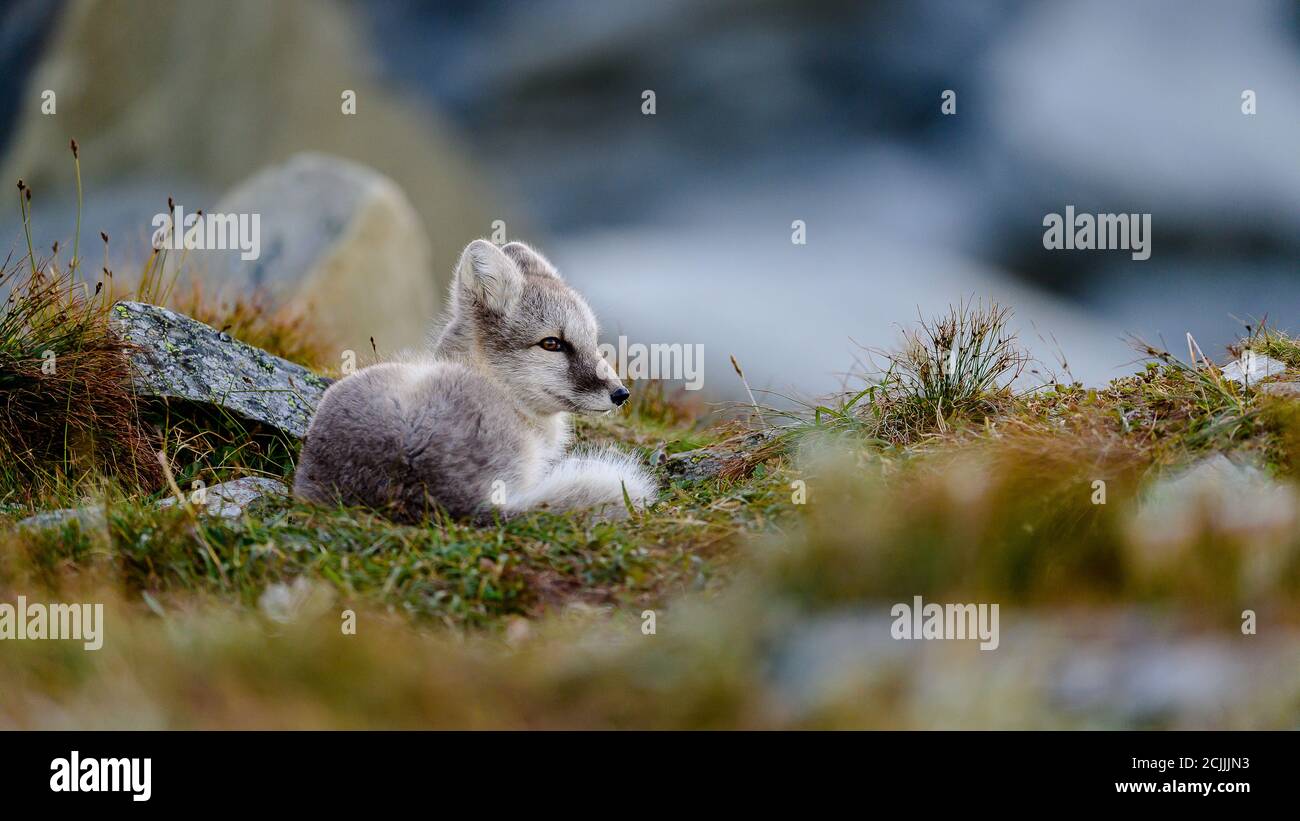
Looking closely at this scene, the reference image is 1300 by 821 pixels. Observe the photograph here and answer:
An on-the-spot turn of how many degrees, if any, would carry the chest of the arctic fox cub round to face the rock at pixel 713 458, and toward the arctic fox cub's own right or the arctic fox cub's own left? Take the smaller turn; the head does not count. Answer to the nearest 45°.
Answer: approximately 45° to the arctic fox cub's own left

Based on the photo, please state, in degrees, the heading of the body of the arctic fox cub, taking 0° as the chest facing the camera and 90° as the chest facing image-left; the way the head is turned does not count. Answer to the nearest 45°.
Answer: approximately 270°

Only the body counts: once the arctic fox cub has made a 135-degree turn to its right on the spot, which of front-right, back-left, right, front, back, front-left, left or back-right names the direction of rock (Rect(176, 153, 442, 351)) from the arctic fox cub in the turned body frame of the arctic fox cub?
back-right

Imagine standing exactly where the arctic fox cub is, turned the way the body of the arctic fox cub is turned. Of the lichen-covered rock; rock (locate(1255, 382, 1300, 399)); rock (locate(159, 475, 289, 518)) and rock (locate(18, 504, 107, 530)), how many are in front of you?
1

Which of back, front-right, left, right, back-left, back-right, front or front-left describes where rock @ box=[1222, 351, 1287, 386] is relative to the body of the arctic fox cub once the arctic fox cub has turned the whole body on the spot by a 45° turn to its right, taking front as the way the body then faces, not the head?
front-left

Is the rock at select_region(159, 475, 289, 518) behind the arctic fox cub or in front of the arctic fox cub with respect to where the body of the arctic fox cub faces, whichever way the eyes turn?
behind

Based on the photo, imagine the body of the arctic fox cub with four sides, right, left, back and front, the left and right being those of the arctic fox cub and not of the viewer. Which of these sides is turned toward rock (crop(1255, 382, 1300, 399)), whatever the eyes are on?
front

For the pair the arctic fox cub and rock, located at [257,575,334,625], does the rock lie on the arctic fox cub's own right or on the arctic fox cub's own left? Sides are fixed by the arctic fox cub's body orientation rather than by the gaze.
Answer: on the arctic fox cub's own right

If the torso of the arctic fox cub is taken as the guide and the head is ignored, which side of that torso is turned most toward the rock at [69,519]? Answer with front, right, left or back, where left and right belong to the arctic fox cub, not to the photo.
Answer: back
